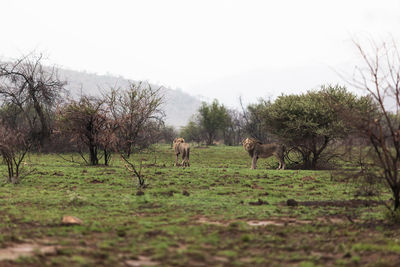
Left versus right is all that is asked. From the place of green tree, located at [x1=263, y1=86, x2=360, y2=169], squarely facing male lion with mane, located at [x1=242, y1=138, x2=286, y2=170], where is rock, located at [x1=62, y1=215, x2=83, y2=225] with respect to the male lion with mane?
left

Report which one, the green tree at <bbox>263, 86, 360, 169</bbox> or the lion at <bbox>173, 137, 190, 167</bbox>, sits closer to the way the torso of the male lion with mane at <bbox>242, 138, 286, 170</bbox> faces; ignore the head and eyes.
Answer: the lion

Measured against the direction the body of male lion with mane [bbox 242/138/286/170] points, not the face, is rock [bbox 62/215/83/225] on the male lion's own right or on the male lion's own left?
on the male lion's own left

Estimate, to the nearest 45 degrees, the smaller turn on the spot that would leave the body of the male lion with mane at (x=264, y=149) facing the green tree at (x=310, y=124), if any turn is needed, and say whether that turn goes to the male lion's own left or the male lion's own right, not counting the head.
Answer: approximately 135° to the male lion's own right

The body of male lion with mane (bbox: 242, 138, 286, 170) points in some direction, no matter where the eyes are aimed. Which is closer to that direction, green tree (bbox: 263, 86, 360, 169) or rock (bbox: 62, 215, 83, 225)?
the rock

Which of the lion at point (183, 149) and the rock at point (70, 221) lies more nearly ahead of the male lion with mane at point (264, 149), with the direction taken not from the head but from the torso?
the lion

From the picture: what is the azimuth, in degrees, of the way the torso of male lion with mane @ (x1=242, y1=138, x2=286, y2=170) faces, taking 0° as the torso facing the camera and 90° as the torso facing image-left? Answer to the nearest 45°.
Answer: approximately 90°

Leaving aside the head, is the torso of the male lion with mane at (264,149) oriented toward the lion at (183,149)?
yes
